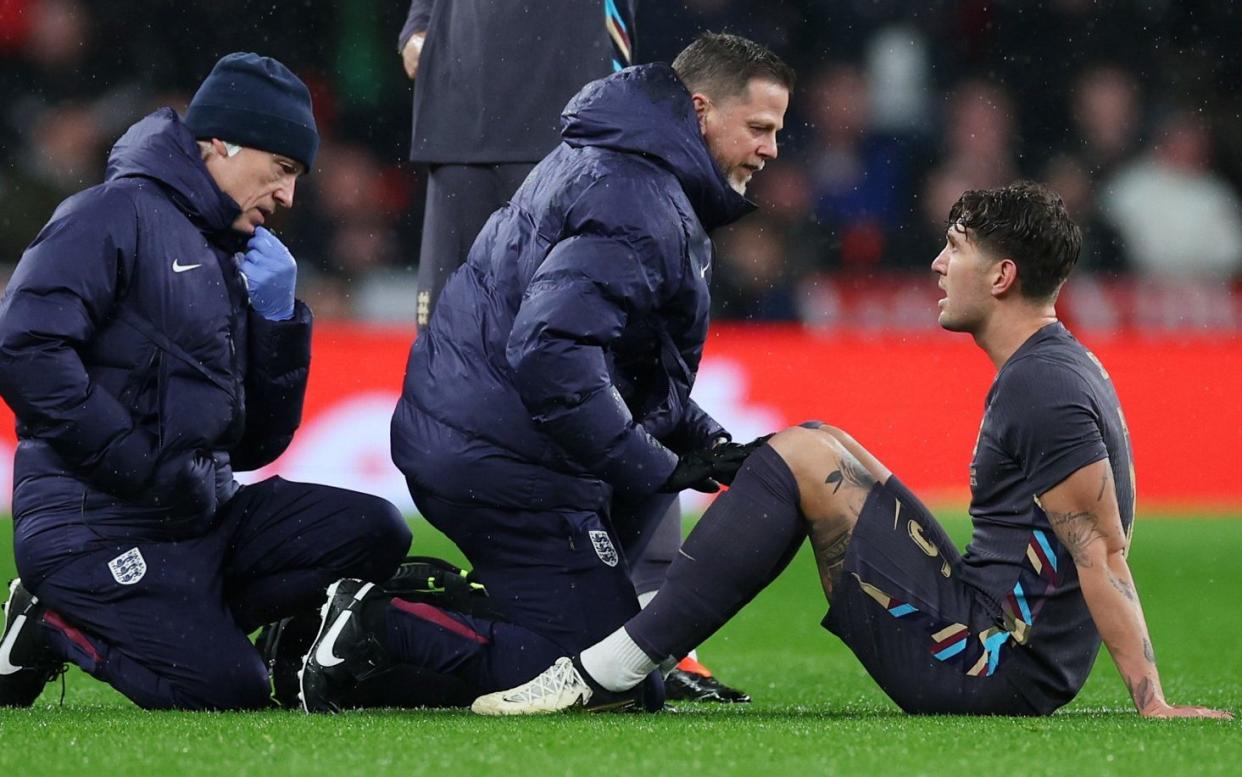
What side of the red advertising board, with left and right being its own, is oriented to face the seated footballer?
front

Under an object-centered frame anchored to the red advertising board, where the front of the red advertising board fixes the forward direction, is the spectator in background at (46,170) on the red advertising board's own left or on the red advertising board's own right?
on the red advertising board's own right

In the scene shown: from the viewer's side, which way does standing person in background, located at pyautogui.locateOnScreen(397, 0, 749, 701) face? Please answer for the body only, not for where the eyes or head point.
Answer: toward the camera

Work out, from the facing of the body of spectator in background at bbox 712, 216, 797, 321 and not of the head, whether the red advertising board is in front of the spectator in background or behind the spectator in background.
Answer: in front

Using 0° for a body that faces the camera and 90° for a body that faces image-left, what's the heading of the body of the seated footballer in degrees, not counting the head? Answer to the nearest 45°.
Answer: approximately 90°

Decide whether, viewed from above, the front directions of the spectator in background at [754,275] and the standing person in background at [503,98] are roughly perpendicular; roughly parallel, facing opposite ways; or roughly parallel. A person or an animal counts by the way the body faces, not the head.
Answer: roughly parallel

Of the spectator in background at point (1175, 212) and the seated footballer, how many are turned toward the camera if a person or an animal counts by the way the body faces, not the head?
1

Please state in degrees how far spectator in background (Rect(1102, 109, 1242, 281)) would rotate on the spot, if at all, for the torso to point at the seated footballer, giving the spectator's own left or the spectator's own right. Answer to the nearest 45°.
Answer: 0° — they already face them

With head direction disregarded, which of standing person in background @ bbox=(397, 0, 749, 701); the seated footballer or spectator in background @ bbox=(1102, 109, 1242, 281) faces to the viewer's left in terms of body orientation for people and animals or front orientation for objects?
the seated footballer

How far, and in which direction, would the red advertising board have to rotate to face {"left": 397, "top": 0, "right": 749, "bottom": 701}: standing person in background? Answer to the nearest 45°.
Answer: approximately 45° to its right

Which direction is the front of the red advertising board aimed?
toward the camera

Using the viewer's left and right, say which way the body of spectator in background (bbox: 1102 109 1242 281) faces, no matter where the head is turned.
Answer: facing the viewer

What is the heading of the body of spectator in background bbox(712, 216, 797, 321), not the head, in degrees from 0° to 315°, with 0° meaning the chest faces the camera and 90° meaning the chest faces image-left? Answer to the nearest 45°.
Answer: approximately 0°

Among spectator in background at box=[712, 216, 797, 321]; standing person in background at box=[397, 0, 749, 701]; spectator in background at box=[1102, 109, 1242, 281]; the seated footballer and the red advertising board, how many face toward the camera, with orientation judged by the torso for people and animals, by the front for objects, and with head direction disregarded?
4

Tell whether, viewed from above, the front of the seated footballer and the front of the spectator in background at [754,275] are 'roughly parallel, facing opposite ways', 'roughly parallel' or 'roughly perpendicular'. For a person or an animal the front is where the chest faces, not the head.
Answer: roughly perpendicular

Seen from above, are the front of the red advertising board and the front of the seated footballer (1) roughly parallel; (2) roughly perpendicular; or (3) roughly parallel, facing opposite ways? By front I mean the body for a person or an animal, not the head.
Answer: roughly perpendicular

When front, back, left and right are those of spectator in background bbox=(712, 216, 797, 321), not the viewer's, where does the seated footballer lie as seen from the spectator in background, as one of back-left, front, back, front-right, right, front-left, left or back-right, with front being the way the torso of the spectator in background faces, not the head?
front

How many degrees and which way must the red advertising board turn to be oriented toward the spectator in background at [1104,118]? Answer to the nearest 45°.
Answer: approximately 135° to its left

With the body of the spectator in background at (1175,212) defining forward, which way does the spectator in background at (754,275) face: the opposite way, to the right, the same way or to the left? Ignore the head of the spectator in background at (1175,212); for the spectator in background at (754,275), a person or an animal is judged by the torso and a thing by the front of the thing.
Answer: the same way
